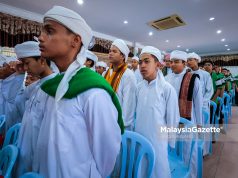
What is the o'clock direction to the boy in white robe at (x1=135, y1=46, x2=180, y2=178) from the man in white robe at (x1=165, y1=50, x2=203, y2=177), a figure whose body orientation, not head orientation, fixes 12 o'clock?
The boy in white robe is roughly at 11 o'clock from the man in white robe.

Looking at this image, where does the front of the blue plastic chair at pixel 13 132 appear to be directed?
to the viewer's left

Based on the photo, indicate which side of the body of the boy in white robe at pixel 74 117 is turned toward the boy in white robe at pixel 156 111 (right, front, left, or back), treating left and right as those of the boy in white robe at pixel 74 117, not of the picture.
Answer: back

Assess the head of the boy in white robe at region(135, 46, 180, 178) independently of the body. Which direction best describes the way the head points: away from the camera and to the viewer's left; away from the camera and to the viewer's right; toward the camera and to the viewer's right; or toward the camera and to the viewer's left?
toward the camera and to the viewer's left

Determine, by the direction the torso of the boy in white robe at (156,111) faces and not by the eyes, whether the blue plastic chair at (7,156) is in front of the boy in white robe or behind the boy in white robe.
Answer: in front

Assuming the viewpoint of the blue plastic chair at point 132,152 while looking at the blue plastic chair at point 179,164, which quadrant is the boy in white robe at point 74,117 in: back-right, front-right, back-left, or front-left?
back-right

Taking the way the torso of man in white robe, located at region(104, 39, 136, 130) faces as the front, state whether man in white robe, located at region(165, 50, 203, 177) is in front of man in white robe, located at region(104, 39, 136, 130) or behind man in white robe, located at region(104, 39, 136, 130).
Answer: behind

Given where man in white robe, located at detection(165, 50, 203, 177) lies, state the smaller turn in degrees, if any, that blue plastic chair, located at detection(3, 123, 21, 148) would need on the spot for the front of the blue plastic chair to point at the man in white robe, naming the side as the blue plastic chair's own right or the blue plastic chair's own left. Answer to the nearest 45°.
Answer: approximately 180°

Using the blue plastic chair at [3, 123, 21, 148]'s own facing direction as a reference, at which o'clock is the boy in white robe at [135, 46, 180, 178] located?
The boy in white robe is roughly at 7 o'clock from the blue plastic chair.
